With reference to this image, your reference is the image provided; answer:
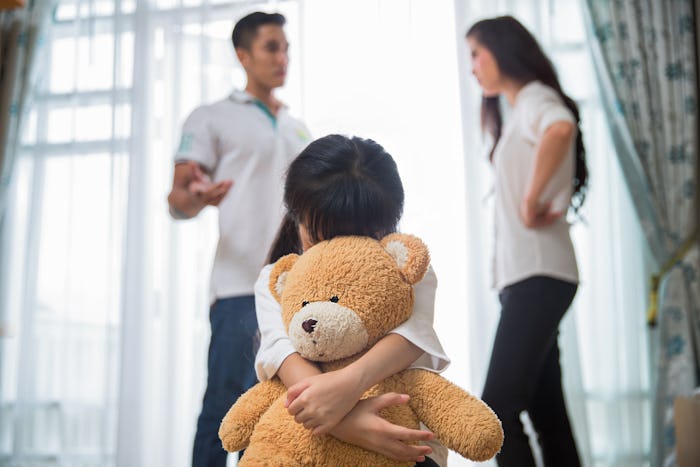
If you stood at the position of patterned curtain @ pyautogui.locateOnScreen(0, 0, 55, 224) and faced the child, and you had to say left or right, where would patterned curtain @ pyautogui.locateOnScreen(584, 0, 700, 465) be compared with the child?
left

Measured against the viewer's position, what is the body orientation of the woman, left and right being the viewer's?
facing to the left of the viewer

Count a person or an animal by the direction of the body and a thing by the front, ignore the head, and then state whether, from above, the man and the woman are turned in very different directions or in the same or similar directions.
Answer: very different directions

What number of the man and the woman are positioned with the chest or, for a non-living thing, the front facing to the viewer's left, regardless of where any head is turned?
1

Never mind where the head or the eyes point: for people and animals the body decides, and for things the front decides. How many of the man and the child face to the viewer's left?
0

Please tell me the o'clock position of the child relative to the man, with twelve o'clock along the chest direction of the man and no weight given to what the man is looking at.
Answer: The child is roughly at 1 o'clock from the man.

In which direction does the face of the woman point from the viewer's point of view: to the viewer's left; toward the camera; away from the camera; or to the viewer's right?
to the viewer's left

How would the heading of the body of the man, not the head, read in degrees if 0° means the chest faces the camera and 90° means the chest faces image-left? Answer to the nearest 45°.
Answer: approximately 315°

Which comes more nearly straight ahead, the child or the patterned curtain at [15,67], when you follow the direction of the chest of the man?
the child

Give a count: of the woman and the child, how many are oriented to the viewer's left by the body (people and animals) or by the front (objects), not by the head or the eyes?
1
